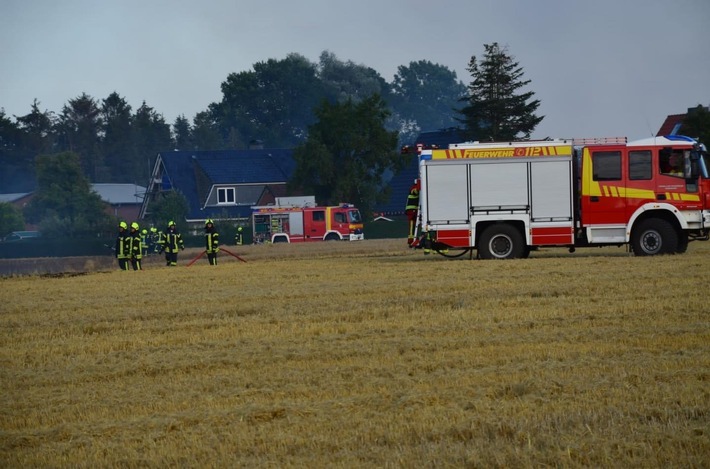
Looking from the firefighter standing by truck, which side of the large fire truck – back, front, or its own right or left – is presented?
back

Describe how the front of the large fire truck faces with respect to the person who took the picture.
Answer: facing to the right of the viewer

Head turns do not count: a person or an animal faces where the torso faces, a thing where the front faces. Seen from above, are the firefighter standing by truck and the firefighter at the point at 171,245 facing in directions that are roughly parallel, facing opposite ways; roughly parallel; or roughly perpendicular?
roughly perpendicular

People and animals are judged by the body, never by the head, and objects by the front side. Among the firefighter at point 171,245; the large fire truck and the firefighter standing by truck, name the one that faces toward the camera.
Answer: the firefighter

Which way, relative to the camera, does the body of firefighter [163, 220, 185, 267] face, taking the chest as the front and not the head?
toward the camera

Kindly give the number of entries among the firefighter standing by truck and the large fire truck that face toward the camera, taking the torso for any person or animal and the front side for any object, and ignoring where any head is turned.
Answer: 0
